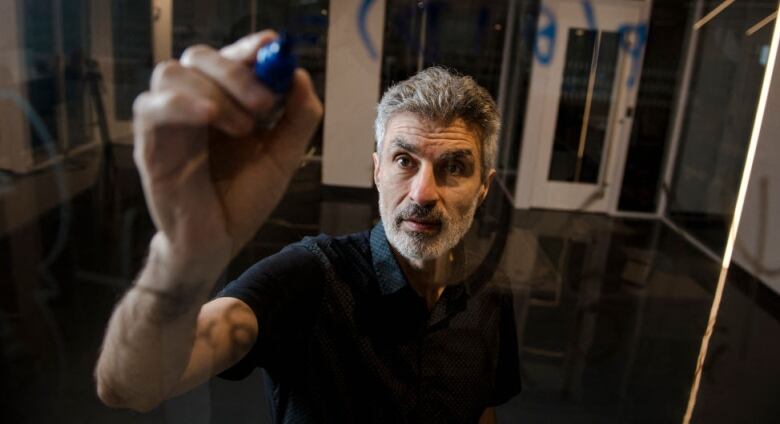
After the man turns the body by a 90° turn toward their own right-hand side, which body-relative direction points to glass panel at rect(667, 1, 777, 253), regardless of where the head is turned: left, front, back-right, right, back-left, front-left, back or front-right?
back-right

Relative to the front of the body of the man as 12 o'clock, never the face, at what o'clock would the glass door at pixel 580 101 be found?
The glass door is roughly at 7 o'clock from the man.

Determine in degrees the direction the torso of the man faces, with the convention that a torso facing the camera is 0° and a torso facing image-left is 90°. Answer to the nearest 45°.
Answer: approximately 0°
